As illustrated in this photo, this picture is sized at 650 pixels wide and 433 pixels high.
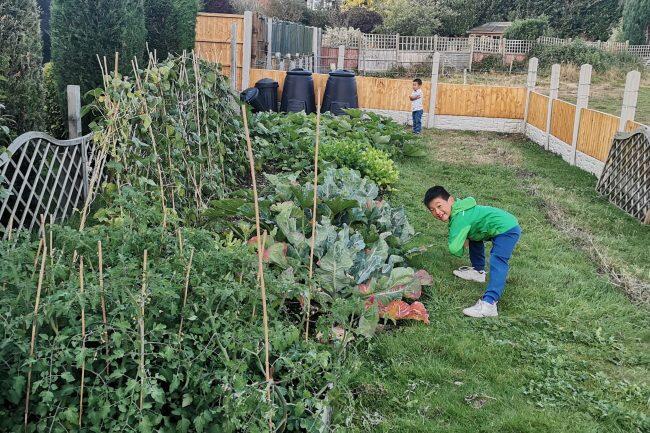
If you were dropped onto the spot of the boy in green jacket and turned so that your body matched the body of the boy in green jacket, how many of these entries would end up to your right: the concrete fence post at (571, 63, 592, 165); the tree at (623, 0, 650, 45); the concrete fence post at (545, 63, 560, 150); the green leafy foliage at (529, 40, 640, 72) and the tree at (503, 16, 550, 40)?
5

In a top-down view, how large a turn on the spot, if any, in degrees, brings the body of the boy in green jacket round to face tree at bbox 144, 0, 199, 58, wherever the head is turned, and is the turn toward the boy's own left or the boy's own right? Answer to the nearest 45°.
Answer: approximately 45° to the boy's own right

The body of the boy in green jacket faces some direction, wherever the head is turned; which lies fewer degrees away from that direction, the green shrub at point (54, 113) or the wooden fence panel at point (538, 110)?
the green shrub

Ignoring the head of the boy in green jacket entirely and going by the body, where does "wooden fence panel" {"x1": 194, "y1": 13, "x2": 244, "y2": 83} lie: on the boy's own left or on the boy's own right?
on the boy's own right

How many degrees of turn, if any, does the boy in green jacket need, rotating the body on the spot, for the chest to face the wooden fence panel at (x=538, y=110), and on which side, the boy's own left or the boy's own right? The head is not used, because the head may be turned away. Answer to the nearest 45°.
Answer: approximately 90° to the boy's own right

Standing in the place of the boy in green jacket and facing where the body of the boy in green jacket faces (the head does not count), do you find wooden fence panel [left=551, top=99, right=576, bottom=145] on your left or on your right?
on your right

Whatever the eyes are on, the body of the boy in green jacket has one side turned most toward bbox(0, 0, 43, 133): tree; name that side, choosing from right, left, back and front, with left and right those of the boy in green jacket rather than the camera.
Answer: front

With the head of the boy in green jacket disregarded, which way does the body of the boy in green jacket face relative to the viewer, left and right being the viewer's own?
facing to the left of the viewer

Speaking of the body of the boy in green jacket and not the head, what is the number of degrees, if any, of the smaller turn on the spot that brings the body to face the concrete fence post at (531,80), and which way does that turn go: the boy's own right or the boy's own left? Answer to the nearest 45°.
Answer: approximately 90° to the boy's own right

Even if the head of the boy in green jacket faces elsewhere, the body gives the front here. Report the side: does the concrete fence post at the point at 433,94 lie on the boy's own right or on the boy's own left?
on the boy's own right

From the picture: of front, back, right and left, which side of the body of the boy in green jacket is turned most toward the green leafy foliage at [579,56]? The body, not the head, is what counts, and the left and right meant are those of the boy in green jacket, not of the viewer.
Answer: right

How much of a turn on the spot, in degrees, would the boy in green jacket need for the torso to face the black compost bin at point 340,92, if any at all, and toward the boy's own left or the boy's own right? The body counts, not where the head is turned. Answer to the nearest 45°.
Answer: approximately 90° to the boy's own right

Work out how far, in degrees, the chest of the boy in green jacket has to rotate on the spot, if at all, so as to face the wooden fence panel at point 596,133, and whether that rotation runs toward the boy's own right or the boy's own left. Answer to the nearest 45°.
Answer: approximately 90° to the boy's own right

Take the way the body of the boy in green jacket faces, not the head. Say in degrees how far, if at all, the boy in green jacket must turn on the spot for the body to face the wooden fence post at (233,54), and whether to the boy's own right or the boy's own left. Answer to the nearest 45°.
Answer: approximately 45° to the boy's own right

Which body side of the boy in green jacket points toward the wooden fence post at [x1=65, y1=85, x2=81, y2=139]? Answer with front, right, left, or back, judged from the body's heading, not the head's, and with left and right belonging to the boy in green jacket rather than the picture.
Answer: front

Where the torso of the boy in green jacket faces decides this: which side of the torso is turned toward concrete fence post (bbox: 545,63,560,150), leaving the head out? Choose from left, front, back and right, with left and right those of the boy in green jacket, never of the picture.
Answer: right
